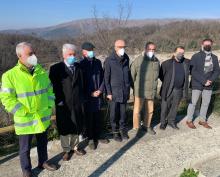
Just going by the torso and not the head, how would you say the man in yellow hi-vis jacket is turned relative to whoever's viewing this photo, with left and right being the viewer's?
facing the viewer and to the right of the viewer
